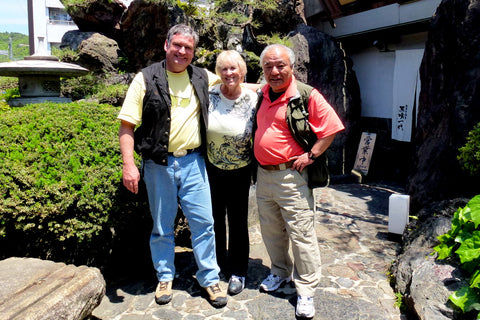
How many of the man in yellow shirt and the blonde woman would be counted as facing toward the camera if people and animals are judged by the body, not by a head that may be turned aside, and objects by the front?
2

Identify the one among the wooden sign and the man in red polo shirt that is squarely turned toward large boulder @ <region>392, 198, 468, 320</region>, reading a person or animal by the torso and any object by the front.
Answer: the wooden sign

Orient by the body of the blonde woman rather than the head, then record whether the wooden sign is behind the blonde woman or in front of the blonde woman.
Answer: behind

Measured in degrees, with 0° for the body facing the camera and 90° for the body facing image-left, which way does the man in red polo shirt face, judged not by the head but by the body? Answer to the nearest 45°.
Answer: approximately 45°

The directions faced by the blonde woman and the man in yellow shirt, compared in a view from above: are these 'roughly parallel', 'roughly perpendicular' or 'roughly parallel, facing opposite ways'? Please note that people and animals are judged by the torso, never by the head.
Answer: roughly parallel

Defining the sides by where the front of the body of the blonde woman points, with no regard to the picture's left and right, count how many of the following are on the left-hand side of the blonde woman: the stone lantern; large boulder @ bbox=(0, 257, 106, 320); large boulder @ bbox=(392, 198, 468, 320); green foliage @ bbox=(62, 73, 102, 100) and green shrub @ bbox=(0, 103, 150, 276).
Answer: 1

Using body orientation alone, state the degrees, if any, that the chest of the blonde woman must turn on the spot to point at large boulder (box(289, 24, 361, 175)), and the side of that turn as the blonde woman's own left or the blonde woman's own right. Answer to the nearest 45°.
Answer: approximately 135° to the blonde woman's own left

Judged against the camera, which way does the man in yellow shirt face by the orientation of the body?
toward the camera

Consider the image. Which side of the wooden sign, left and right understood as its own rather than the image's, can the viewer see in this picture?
front

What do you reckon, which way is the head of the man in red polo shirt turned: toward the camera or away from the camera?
toward the camera

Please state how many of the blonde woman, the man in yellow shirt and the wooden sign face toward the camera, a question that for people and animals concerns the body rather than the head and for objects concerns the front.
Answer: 3

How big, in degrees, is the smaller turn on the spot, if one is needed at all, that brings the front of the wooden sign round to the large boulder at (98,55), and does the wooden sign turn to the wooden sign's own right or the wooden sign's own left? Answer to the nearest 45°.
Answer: approximately 90° to the wooden sign's own right
